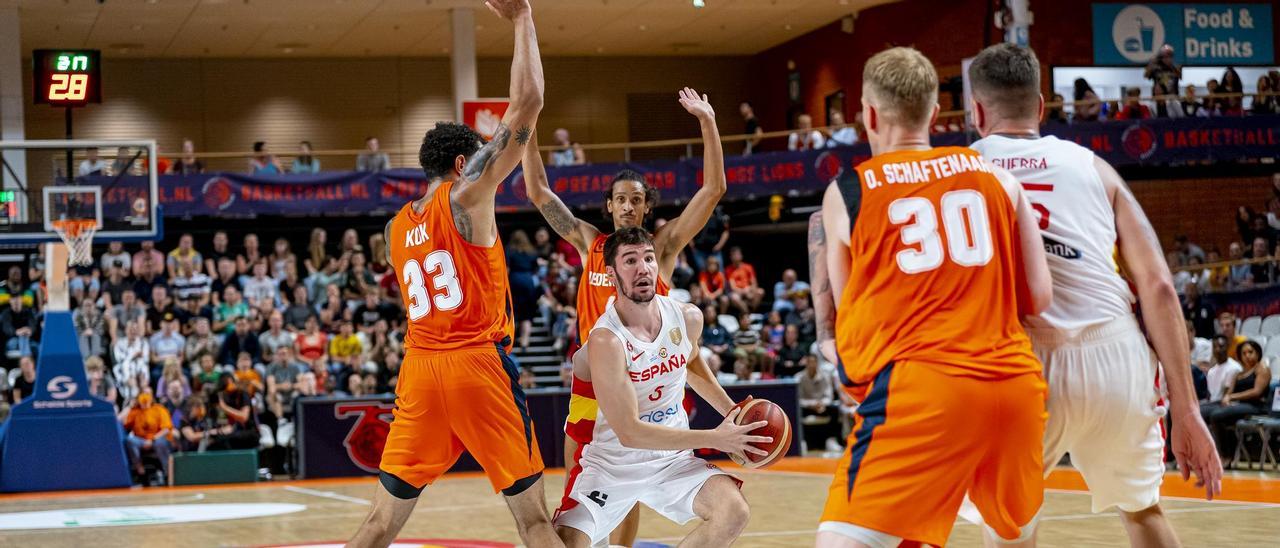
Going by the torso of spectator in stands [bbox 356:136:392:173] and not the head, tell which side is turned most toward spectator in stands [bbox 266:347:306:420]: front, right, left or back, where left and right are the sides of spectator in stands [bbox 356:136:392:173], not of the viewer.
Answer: front

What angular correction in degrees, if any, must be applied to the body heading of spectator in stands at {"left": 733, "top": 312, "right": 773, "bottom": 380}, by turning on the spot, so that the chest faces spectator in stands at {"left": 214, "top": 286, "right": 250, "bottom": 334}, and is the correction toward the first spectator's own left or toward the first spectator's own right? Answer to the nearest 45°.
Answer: approximately 90° to the first spectator's own right

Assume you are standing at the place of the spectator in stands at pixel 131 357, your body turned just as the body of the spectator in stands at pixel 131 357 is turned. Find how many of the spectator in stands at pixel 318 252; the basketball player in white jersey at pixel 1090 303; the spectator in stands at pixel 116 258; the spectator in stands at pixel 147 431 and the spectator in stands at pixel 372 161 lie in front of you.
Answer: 2

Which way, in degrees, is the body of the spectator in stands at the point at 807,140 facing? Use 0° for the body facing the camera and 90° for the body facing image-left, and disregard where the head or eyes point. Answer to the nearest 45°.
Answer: approximately 0°

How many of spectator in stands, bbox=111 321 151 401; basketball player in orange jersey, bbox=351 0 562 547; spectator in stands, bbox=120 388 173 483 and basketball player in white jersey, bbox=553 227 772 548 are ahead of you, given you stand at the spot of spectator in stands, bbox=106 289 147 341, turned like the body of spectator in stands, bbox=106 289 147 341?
4

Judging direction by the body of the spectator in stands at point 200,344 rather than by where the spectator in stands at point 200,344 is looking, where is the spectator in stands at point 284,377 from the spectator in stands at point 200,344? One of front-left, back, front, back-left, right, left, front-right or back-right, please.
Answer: front-left

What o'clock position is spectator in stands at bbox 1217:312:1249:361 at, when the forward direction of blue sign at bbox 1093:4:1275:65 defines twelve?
The spectator in stands is roughly at 12 o'clock from the blue sign.

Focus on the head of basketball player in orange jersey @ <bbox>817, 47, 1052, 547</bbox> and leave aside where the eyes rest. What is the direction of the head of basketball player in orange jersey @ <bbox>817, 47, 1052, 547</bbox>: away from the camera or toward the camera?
away from the camera

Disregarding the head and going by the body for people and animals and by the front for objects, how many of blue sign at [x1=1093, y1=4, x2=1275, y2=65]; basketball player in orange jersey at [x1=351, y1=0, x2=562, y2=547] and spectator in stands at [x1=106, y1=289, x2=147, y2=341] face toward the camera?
2
